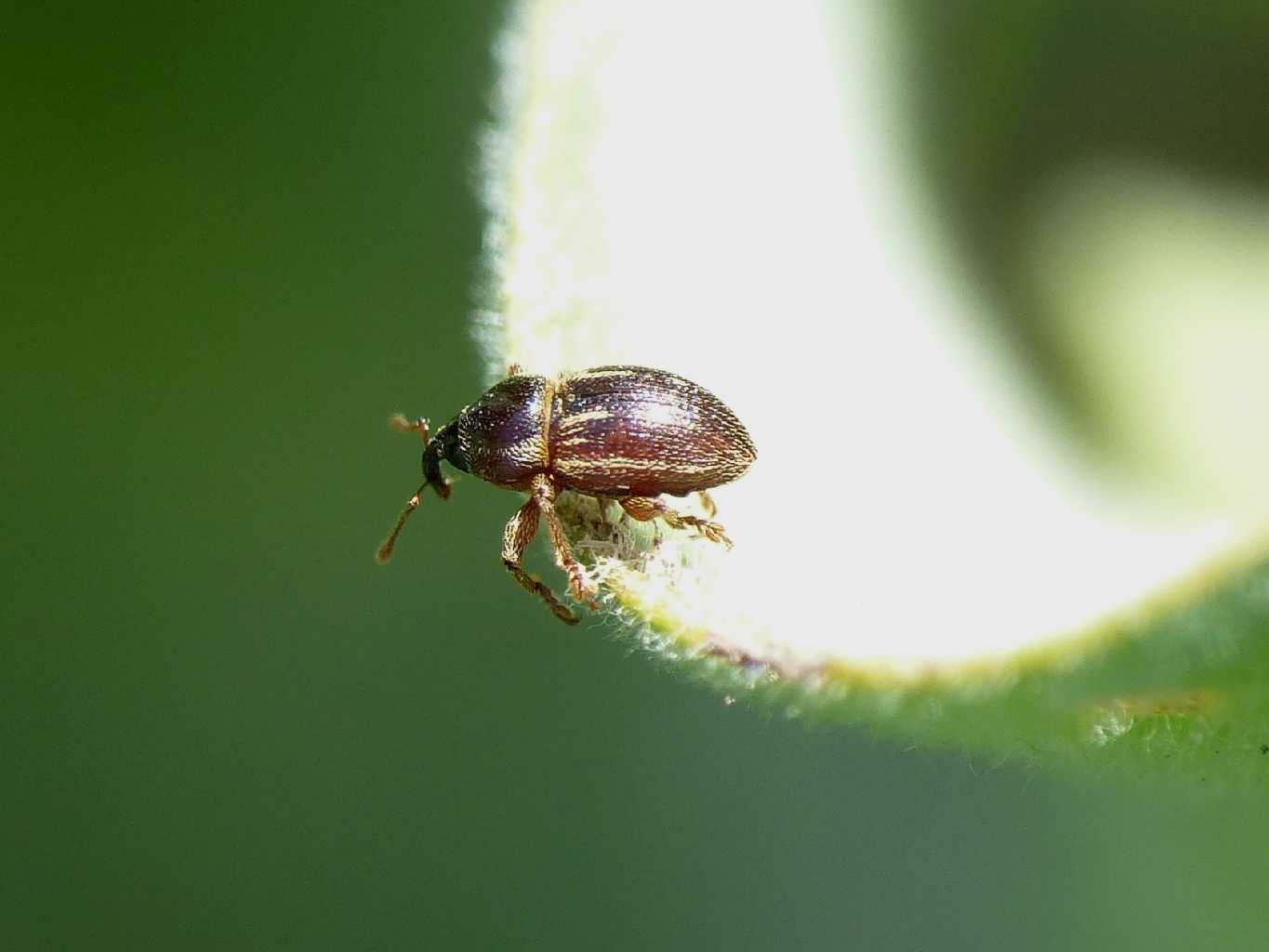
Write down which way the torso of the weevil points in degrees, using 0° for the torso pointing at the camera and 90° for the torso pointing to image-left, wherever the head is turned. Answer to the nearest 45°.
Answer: approximately 90°
